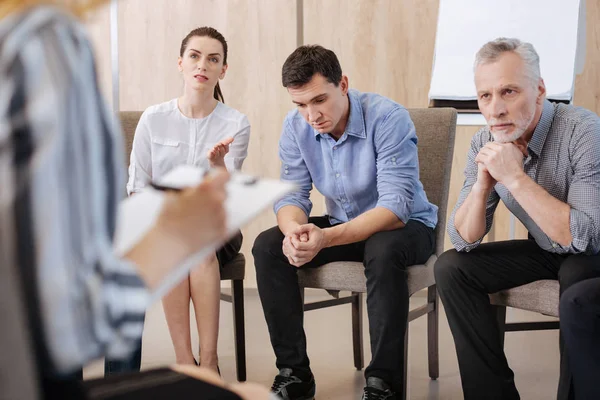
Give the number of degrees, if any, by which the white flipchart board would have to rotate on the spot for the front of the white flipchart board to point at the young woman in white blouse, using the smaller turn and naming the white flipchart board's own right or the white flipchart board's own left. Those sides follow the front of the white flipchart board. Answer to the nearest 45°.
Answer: approximately 45° to the white flipchart board's own right

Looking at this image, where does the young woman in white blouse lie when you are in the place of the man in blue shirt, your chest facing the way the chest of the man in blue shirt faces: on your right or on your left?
on your right

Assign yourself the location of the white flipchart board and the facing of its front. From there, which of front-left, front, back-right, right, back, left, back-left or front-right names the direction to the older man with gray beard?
front

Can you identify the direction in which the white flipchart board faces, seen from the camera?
facing the viewer

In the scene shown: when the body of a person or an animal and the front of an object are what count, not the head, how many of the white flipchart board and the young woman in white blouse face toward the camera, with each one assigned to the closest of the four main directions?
2

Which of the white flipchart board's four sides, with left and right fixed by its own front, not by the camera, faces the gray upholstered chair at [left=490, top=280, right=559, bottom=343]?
front

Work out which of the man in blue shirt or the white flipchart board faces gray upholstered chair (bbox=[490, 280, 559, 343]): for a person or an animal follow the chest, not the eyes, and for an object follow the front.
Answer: the white flipchart board

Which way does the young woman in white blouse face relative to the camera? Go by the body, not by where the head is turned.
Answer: toward the camera

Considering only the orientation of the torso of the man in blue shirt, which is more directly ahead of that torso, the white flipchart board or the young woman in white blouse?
the young woman in white blouse

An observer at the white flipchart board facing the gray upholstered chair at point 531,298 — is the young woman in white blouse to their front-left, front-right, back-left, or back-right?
front-right
